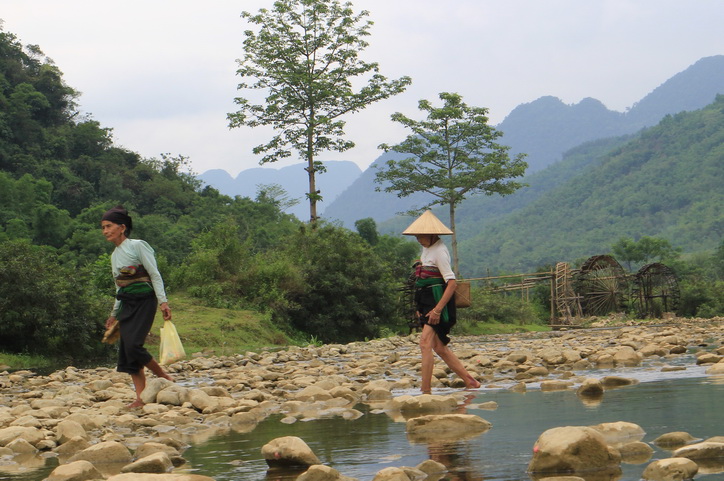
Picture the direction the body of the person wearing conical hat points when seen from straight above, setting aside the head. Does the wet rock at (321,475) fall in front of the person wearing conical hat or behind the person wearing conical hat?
in front

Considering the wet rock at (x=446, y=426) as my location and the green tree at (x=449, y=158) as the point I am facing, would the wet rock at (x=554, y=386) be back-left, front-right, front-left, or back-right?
front-right

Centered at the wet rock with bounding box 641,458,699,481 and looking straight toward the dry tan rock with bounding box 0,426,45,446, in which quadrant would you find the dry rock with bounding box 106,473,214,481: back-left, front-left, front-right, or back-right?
front-left

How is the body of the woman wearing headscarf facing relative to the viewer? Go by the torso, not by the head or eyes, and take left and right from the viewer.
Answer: facing the viewer and to the left of the viewer

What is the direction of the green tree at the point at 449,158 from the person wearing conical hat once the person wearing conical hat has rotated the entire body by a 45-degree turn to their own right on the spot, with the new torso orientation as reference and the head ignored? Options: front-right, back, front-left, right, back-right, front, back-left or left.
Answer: right

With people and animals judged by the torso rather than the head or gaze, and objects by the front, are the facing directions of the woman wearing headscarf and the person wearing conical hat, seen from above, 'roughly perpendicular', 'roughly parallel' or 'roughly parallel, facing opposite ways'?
roughly parallel

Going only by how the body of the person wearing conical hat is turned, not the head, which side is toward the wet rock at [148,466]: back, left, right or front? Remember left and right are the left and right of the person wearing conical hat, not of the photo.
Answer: front

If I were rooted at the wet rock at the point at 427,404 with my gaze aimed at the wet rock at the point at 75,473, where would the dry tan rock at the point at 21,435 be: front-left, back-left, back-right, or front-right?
front-right

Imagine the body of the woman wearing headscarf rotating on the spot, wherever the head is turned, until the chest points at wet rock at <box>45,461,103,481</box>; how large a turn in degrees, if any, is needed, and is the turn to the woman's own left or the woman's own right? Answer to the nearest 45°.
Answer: approximately 45° to the woman's own left

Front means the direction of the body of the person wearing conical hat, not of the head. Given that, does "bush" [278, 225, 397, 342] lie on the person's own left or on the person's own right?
on the person's own right

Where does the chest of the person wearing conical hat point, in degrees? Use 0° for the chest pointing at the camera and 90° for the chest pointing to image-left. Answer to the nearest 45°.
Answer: approximately 45°

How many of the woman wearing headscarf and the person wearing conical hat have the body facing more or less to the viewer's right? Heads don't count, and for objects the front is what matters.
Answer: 0

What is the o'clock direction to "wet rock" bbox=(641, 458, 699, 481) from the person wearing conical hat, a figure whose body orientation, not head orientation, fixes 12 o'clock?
The wet rock is roughly at 10 o'clock from the person wearing conical hat.
